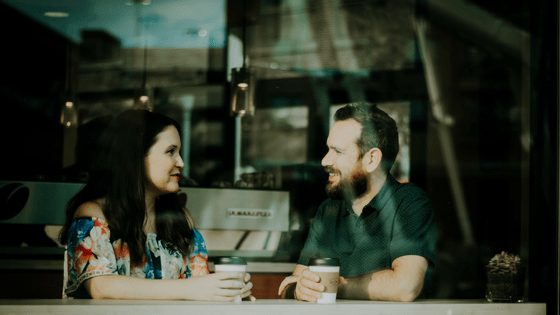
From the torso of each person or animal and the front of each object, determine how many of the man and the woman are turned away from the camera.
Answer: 0

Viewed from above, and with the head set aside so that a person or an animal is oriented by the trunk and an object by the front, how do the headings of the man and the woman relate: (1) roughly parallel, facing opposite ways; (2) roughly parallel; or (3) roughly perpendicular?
roughly perpendicular

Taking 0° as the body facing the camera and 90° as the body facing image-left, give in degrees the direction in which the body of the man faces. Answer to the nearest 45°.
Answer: approximately 45°

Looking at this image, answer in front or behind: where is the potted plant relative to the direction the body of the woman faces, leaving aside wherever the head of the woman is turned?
in front

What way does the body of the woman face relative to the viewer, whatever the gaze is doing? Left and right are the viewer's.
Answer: facing the viewer and to the right of the viewer

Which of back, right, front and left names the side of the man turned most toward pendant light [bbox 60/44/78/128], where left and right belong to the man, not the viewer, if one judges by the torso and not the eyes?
right

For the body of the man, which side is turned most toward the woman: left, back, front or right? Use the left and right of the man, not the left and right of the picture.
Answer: front

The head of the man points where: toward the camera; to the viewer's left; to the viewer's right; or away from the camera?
to the viewer's left

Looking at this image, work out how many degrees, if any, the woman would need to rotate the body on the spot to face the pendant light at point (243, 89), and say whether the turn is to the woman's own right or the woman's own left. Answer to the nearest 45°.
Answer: approximately 135° to the woman's own left

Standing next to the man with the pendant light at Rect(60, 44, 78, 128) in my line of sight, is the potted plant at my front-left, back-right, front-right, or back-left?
back-right
